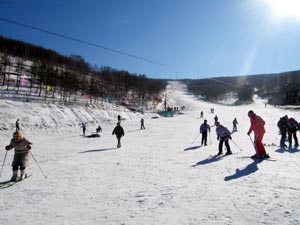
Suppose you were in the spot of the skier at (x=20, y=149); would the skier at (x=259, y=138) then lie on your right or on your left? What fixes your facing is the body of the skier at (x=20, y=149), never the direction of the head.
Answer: on your left

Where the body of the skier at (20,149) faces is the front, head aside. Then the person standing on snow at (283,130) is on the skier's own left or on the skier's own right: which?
on the skier's own left

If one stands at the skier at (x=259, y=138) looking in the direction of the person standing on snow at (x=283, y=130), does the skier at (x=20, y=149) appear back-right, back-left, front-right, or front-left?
back-left
